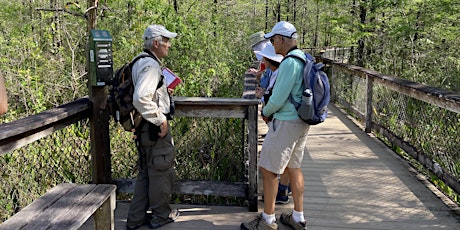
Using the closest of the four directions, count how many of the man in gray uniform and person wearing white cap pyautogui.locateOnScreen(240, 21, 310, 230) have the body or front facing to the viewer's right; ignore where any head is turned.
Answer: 1

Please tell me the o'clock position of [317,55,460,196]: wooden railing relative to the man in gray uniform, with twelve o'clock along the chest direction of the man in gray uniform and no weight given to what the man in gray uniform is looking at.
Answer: The wooden railing is roughly at 11 o'clock from the man in gray uniform.

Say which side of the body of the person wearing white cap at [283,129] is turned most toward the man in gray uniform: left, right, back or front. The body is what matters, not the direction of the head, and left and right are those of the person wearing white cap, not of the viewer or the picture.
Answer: front

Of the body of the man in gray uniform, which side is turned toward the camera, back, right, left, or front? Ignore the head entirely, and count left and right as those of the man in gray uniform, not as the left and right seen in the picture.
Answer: right

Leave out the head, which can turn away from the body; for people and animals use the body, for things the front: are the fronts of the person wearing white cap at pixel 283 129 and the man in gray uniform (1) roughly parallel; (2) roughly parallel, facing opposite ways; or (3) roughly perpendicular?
roughly parallel, facing opposite ways

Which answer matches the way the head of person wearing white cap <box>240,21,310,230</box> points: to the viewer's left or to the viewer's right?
to the viewer's left

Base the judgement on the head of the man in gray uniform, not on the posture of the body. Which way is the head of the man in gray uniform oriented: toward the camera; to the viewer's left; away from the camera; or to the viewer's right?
to the viewer's right

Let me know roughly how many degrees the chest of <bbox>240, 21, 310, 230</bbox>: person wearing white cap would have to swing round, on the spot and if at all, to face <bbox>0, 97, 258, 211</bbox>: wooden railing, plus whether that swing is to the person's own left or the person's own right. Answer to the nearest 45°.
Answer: approximately 45° to the person's own right

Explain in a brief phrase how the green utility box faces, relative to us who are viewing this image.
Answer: facing the viewer and to the right of the viewer

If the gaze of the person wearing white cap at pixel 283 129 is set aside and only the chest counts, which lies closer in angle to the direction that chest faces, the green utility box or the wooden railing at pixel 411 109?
the green utility box

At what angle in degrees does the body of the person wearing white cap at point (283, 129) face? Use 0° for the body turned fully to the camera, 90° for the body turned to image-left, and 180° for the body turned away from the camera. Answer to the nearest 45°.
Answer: approximately 90°

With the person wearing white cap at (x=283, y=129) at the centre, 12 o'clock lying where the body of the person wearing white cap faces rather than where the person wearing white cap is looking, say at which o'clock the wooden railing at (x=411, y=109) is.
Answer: The wooden railing is roughly at 4 o'clock from the person wearing white cap.

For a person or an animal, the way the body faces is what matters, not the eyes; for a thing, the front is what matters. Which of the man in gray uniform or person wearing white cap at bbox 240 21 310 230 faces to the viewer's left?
the person wearing white cap
